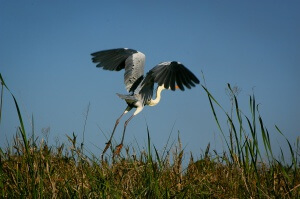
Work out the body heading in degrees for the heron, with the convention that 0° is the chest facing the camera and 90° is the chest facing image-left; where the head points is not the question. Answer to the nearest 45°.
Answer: approximately 225°
